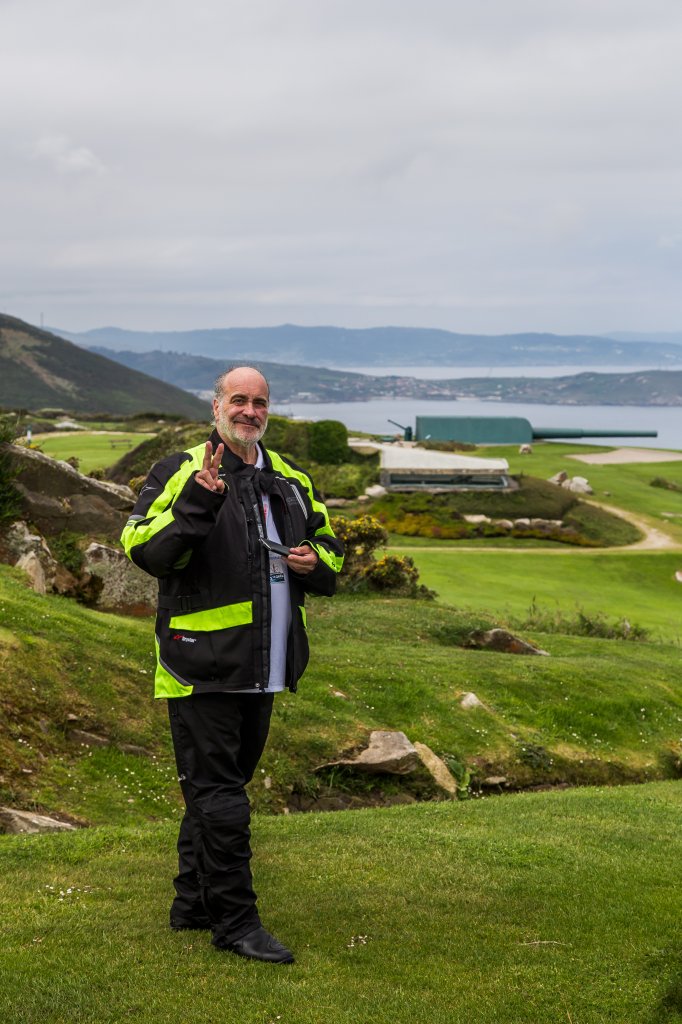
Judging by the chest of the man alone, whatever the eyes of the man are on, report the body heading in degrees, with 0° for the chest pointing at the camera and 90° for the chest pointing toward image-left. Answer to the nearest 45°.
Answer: approximately 315°

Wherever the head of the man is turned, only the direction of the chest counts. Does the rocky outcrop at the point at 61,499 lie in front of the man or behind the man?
behind

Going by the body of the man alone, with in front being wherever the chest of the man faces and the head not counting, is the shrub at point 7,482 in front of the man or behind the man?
behind

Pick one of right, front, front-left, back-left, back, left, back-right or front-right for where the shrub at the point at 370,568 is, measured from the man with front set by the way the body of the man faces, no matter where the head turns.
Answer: back-left

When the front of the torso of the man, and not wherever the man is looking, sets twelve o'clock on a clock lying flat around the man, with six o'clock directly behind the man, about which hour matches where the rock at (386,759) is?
The rock is roughly at 8 o'clock from the man.

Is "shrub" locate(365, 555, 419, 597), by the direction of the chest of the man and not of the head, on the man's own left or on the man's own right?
on the man's own left

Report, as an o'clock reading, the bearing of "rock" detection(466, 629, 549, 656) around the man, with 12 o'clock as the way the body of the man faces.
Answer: The rock is roughly at 8 o'clock from the man.

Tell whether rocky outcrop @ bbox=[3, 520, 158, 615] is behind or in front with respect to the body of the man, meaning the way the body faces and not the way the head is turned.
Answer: behind
